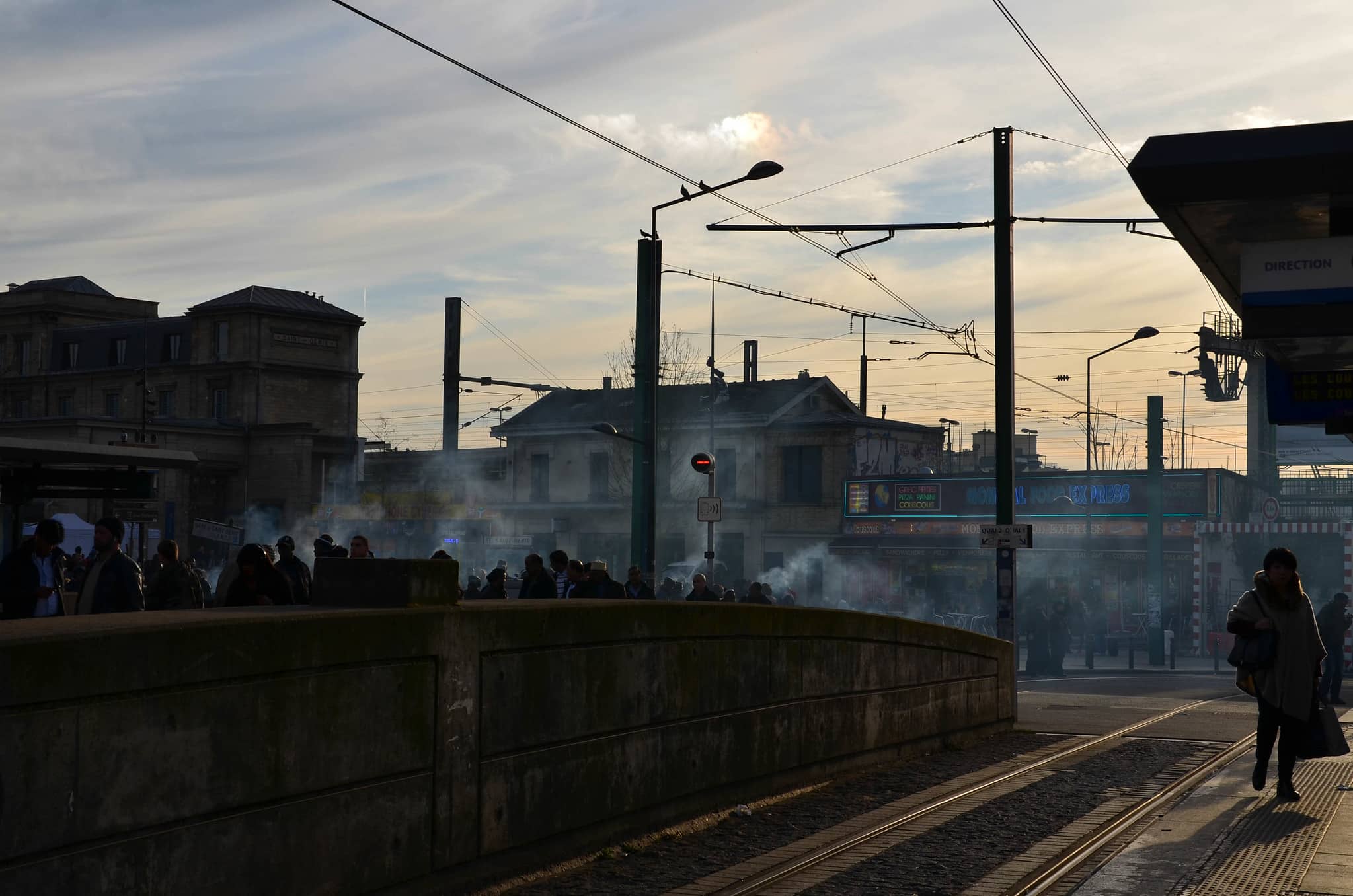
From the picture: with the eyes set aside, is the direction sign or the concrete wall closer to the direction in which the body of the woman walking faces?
the concrete wall

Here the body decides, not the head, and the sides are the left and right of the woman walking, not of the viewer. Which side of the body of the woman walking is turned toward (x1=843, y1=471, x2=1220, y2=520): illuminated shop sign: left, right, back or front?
back

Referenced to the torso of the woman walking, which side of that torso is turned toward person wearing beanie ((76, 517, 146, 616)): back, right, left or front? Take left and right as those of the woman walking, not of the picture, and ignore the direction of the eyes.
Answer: right

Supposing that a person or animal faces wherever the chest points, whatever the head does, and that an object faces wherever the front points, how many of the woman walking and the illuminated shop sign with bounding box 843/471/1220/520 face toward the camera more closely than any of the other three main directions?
2

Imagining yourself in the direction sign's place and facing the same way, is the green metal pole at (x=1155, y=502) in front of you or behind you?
behind

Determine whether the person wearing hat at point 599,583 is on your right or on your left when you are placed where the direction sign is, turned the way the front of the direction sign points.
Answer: on your right

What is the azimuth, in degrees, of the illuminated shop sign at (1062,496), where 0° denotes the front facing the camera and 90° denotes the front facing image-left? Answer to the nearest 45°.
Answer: approximately 0°

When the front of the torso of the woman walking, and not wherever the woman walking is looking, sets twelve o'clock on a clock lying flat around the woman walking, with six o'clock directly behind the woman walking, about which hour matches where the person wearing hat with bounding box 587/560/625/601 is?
The person wearing hat is roughly at 4 o'clock from the woman walking.
